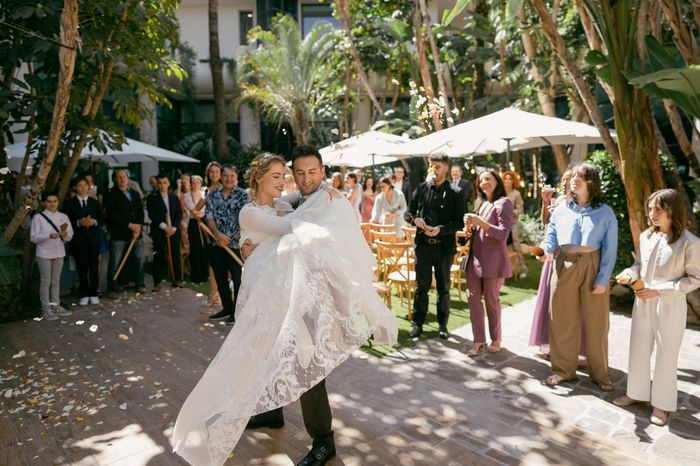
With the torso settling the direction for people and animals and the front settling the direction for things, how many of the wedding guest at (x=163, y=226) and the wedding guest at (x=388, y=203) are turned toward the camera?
2

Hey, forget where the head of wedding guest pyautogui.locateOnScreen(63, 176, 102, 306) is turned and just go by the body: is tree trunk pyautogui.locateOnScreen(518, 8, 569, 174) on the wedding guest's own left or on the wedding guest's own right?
on the wedding guest's own left

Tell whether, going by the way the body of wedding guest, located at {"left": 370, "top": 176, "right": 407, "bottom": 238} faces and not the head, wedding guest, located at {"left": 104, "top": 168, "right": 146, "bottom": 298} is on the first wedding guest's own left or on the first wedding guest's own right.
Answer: on the first wedding guest's own right

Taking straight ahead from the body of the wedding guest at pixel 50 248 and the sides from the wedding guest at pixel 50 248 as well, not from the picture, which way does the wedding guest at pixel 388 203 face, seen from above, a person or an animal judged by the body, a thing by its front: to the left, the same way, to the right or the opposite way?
to the right

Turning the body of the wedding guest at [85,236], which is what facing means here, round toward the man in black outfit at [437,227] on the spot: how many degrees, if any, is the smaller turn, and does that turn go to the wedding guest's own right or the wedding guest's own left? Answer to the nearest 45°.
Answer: approximately 45° to the wedding guest's own left

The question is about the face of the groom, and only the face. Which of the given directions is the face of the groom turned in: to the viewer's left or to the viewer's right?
to the viewer's left

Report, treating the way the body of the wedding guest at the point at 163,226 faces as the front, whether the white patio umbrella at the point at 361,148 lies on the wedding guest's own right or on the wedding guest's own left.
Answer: on the wedding guest's own left

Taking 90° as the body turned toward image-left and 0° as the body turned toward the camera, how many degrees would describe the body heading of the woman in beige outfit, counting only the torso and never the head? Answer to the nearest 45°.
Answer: approximately 45°

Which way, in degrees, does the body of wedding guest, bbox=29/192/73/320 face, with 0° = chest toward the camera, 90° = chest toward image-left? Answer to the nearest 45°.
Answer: approximately 315°
